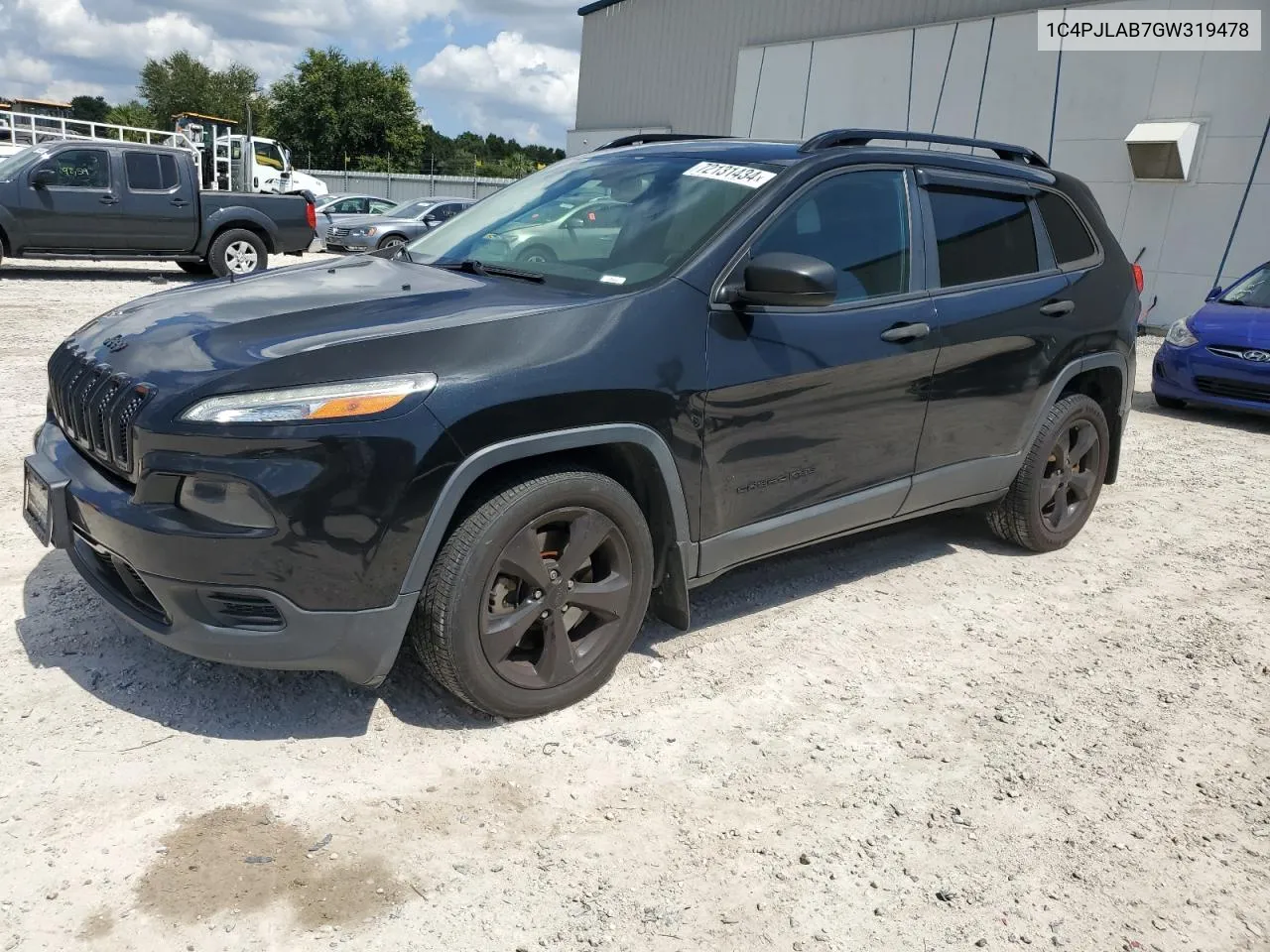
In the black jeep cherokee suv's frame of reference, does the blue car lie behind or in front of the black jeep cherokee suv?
behind

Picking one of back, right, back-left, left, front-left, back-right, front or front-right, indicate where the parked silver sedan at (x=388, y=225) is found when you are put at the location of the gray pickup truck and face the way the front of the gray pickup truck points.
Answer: back-right

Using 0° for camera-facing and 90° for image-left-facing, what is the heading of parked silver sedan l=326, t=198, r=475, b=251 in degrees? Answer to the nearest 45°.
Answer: approximately 45°

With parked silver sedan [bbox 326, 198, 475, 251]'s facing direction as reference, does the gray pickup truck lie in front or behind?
in front

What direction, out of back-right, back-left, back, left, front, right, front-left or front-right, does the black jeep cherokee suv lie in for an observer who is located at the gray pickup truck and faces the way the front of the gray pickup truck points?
left

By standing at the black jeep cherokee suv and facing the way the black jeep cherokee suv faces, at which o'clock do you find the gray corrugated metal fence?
The gray corrugated metal fence is roughly at 4 o'clock from the black jeep cherokee suv.

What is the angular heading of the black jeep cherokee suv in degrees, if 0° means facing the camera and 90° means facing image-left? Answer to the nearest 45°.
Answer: approximately 45°

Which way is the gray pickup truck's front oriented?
to the viewer's left

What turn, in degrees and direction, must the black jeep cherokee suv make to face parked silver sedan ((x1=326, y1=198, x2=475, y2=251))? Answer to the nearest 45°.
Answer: approximately 135° to its right

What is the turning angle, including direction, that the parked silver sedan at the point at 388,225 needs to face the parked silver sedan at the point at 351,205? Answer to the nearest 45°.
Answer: approximately 135° to its right

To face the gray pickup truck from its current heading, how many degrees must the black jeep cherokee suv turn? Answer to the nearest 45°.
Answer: approximately 90° to its right

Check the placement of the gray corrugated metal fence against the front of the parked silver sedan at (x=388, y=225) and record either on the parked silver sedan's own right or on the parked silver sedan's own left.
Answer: on the parked silver sedan's own right
